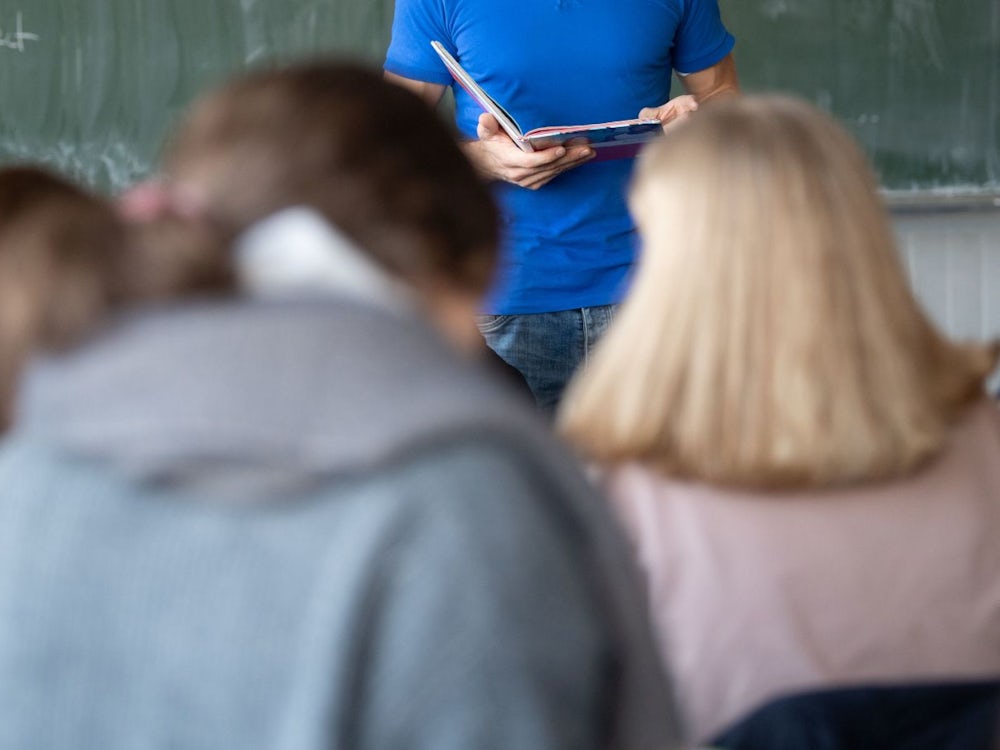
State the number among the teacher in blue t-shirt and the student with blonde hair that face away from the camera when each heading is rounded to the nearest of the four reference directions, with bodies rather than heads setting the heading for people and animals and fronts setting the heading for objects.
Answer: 1

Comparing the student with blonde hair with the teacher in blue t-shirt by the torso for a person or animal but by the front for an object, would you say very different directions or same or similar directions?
very different directions

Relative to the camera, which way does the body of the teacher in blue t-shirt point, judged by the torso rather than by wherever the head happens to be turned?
toward the camera

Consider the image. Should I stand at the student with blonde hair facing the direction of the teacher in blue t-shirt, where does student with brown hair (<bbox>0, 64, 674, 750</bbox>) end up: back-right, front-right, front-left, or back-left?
back-left

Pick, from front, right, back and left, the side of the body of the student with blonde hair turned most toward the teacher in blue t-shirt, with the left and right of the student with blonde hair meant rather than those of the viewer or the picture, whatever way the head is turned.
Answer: front

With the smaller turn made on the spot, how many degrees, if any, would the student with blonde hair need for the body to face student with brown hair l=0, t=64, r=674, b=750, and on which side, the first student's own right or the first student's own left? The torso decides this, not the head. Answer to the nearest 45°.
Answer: approximately 135° to the first student's own left

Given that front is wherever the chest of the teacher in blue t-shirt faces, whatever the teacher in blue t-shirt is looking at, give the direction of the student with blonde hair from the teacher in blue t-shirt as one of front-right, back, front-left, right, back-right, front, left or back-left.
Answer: front

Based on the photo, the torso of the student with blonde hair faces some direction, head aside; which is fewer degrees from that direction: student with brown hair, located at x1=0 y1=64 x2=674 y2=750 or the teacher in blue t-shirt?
the teacher in blue t-shirt

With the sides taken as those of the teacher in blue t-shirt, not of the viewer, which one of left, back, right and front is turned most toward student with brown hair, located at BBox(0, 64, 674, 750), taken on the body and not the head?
front

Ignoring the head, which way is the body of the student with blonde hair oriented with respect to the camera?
away from the camera

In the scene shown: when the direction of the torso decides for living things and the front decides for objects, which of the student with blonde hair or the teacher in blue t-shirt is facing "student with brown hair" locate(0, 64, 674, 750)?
the teacher in blue t-shirt

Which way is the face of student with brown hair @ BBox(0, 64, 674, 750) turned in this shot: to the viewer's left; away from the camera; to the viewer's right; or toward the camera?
away from the camera
